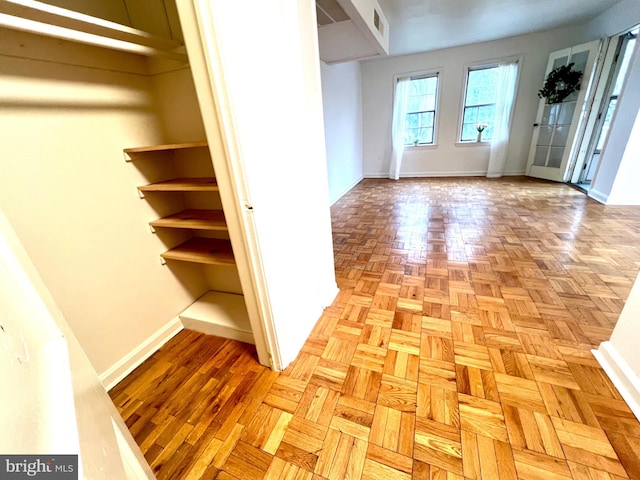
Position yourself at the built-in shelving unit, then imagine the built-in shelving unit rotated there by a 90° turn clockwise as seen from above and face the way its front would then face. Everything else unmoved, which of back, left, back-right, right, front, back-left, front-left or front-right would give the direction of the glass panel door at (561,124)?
back-right

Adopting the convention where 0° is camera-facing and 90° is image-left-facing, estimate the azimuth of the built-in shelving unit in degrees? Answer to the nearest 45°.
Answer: approximately 45°

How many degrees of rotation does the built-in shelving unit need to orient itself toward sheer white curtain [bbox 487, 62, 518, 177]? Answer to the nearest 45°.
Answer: approximately 135° to its left

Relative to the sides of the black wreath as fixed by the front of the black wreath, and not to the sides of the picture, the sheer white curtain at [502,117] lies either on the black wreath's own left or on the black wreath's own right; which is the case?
on the black wreath's own right

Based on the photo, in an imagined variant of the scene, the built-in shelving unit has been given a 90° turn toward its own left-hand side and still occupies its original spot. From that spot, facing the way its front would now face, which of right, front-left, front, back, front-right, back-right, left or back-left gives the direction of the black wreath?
front-left

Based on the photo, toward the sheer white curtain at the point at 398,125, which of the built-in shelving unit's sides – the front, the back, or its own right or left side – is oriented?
back
